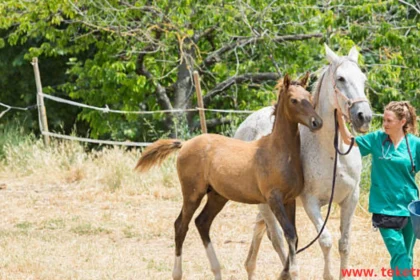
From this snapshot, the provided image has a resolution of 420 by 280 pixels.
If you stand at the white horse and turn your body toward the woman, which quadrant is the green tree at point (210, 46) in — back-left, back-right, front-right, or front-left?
back-left

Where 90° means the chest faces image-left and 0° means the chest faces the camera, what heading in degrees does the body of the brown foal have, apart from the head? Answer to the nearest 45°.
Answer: approximately 270°

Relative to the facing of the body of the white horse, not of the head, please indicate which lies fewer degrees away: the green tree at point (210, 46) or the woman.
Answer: the woman

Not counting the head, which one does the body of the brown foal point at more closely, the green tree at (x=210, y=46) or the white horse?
the white horse

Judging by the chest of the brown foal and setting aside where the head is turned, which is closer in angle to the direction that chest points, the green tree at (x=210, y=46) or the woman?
the woman

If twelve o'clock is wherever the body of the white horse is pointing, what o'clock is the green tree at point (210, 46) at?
The green tree is roughly at 7 o'clock from the white horse.

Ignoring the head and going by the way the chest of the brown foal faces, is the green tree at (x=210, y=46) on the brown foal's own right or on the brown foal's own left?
on the brown foal's own left

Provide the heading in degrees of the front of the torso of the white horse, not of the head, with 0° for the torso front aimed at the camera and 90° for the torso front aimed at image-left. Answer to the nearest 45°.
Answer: approximately 315°
